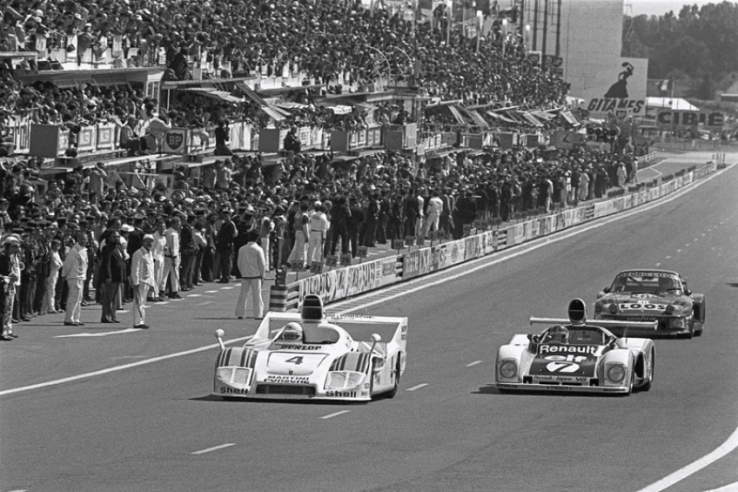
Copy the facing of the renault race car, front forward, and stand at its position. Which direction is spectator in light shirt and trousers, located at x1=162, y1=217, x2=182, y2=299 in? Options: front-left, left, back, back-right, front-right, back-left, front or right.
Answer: back-right

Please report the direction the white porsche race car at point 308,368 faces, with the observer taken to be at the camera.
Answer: facing the viewer

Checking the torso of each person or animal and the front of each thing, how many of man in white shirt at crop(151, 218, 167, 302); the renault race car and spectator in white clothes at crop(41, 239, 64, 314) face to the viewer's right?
2

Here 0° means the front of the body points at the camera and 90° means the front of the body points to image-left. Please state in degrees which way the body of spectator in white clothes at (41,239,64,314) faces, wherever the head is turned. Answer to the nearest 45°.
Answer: approximately 270°

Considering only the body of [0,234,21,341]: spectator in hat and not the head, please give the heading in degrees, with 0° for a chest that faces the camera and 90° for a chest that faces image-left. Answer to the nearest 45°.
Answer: approximately 315°

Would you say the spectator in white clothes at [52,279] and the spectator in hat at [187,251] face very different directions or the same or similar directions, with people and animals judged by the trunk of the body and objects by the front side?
same or similar directions

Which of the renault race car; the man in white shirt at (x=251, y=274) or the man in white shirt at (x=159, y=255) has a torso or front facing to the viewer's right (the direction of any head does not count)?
the man in white shirt at (x=159, y=255)

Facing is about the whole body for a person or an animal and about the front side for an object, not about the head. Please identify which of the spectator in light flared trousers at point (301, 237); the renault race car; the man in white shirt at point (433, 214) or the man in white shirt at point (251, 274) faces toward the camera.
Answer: the renault race car

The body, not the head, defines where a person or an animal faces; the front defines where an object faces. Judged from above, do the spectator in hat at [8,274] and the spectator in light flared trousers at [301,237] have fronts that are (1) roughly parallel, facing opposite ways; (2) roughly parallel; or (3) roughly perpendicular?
roughly perpendicular

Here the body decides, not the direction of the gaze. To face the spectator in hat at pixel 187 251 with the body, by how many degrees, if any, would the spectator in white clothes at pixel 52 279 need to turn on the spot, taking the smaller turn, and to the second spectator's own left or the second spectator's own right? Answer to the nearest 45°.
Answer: approximately 45° to the second spectator's own left

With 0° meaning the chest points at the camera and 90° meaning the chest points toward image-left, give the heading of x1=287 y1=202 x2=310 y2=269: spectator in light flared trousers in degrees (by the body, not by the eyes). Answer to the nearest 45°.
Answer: approximately 225°
